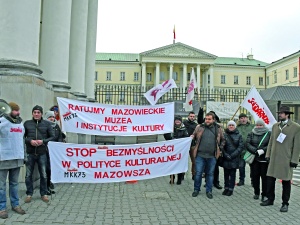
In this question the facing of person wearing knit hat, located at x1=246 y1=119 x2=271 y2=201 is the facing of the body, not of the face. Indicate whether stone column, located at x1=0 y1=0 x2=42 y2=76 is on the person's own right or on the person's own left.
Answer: on the person's own right

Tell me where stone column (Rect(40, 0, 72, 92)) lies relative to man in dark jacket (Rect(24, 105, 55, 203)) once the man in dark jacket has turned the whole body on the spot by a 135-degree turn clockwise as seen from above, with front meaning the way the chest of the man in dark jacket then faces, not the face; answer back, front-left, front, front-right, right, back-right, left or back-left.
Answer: front-right

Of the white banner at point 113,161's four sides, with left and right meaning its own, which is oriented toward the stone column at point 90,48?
back

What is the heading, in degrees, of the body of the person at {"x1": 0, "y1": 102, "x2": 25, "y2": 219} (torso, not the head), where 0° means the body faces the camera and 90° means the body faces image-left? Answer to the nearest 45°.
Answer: approximately 315°

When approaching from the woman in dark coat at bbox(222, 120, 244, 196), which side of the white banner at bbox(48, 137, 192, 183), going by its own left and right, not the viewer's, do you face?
left

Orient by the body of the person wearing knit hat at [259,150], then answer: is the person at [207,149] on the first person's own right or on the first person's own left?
on the first person's own right

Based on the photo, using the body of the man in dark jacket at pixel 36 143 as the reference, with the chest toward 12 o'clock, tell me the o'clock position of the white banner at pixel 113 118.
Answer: The white banner is roughly at 8 o'clock from the man in dark jacket.

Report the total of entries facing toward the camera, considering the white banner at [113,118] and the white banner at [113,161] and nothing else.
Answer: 2
